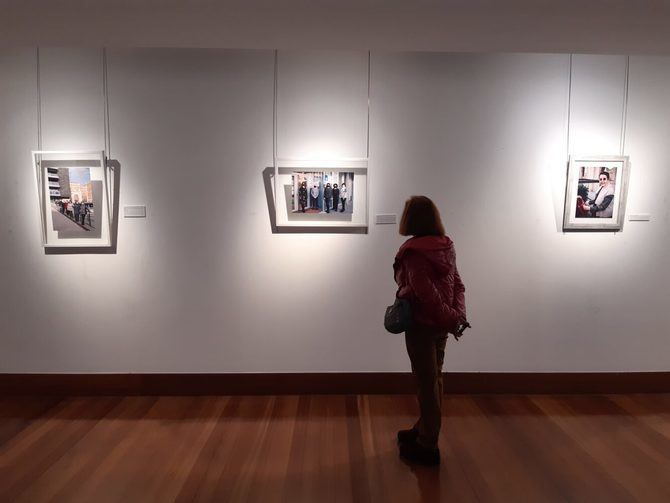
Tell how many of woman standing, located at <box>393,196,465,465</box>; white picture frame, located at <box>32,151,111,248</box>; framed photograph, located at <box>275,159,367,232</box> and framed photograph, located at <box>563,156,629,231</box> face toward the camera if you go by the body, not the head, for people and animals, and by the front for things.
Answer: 3

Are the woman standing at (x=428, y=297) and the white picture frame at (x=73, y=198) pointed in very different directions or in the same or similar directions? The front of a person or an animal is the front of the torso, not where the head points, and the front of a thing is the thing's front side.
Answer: very different directions

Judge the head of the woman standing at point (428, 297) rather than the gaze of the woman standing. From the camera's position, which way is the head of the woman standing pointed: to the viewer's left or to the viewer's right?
to the viewer's left

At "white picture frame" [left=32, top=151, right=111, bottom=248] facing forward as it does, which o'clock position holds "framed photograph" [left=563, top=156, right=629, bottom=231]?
The framed photograph is roughly at 10 o'clock from the white picture frame.

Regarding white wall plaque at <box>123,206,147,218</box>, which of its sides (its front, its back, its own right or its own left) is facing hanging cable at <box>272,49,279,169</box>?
left

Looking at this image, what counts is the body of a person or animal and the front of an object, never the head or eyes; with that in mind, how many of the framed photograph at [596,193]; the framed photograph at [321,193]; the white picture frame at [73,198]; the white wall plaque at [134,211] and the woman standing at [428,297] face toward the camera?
4

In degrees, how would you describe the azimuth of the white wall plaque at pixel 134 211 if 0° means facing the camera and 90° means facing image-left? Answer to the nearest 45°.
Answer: approximately 0°

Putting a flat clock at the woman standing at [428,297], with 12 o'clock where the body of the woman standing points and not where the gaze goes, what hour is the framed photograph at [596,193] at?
The framed photograph is roughly at 3 o'clock from the woman standing.

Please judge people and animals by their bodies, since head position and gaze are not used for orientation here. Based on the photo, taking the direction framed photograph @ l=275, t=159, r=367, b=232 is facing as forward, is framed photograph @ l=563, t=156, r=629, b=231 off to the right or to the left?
on its left
